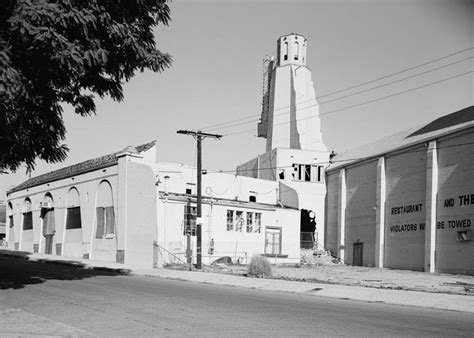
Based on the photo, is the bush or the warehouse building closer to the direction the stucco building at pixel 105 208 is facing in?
the bush

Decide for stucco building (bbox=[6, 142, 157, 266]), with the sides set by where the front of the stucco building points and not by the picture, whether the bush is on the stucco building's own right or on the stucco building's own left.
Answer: on the stucco building's own left

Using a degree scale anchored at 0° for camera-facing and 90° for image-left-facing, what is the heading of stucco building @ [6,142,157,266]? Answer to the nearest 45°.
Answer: approximately 45°
